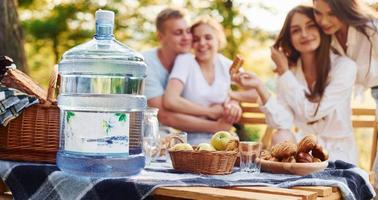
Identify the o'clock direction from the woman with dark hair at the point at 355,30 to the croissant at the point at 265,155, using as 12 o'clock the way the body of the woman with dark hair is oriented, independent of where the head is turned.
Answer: The croissant is roughly at 11 o'clock from the woman with dark hair.

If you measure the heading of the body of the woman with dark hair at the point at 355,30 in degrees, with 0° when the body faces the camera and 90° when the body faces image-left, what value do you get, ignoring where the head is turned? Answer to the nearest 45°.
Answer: approximately 45°

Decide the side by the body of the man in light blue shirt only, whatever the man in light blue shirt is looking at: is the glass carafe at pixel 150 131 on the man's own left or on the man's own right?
on the man's own right
